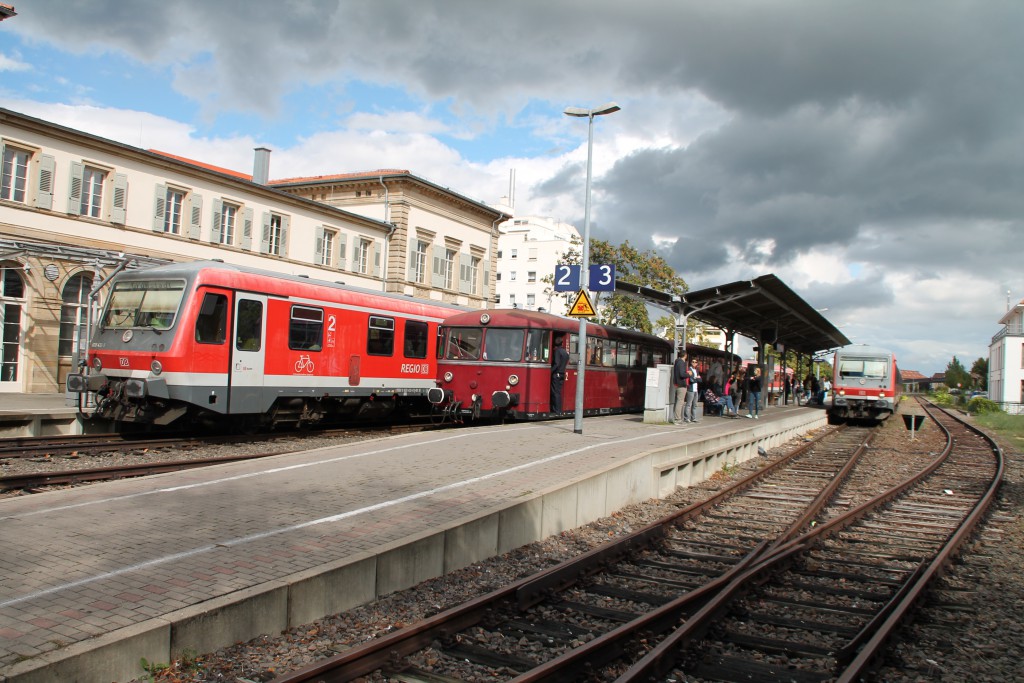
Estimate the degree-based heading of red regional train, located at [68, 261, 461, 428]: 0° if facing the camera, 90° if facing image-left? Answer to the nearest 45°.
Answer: approximately 45°

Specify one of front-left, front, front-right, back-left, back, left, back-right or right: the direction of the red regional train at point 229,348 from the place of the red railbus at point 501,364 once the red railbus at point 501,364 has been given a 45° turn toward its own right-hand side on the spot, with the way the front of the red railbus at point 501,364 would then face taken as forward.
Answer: front-left

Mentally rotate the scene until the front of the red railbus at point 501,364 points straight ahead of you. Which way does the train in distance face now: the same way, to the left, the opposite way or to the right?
the same way

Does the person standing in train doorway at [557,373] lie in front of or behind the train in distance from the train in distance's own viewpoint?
in front

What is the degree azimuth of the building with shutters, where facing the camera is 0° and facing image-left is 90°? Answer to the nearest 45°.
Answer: approximately 315°

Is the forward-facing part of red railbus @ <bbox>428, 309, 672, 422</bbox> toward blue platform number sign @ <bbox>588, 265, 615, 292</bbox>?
no

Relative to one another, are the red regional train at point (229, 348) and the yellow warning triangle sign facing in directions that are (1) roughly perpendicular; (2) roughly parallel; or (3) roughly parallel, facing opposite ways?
roughly parallel

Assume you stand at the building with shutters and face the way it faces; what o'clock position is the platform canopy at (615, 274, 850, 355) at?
The platform canopy is roughly at 11 o'clock from the building with shutters.

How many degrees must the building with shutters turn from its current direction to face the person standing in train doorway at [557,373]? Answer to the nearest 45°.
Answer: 0° — it already faces them

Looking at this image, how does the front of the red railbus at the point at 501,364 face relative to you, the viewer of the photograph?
facing the viewer and to the left of the viewer

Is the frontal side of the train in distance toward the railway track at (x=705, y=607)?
yes

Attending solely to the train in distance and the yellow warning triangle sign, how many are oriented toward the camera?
2

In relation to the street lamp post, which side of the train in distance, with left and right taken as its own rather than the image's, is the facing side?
front

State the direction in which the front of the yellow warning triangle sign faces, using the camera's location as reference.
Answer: facing the viewer

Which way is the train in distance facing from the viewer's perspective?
toward the camera

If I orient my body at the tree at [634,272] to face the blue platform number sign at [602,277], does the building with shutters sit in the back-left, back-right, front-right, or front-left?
front-right

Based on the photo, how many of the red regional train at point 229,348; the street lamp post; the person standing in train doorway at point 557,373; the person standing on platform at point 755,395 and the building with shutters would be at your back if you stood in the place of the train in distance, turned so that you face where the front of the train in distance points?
0

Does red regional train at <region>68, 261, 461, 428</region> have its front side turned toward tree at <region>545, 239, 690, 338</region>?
no
